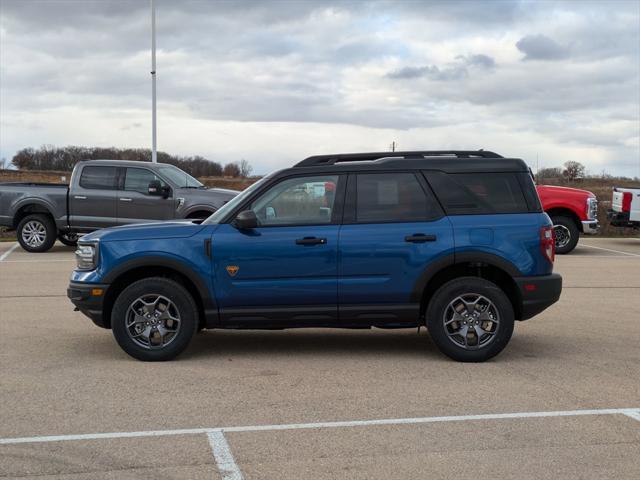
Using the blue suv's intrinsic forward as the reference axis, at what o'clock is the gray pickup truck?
The gray pickup truck is roughly at 2 o'clock from the blue suv.

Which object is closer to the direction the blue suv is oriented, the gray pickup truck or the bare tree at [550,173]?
the gray pickup truck

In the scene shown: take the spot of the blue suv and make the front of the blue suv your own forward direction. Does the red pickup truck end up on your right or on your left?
on your right

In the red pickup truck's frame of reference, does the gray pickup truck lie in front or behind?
behind

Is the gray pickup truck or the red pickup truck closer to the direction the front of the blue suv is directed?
the gray pickup truck

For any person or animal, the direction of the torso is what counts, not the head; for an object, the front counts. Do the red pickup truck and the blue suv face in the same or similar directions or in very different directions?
very different directions

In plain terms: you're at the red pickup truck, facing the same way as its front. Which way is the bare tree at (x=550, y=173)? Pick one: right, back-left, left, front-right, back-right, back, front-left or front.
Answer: left

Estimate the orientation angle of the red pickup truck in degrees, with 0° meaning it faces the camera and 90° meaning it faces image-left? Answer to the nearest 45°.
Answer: approximately 270°

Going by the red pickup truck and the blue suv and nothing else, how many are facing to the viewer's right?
1

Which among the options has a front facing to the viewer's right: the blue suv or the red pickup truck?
the red pickup truck

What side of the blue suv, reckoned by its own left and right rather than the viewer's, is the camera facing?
left

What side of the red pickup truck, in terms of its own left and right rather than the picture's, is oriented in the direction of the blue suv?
right
